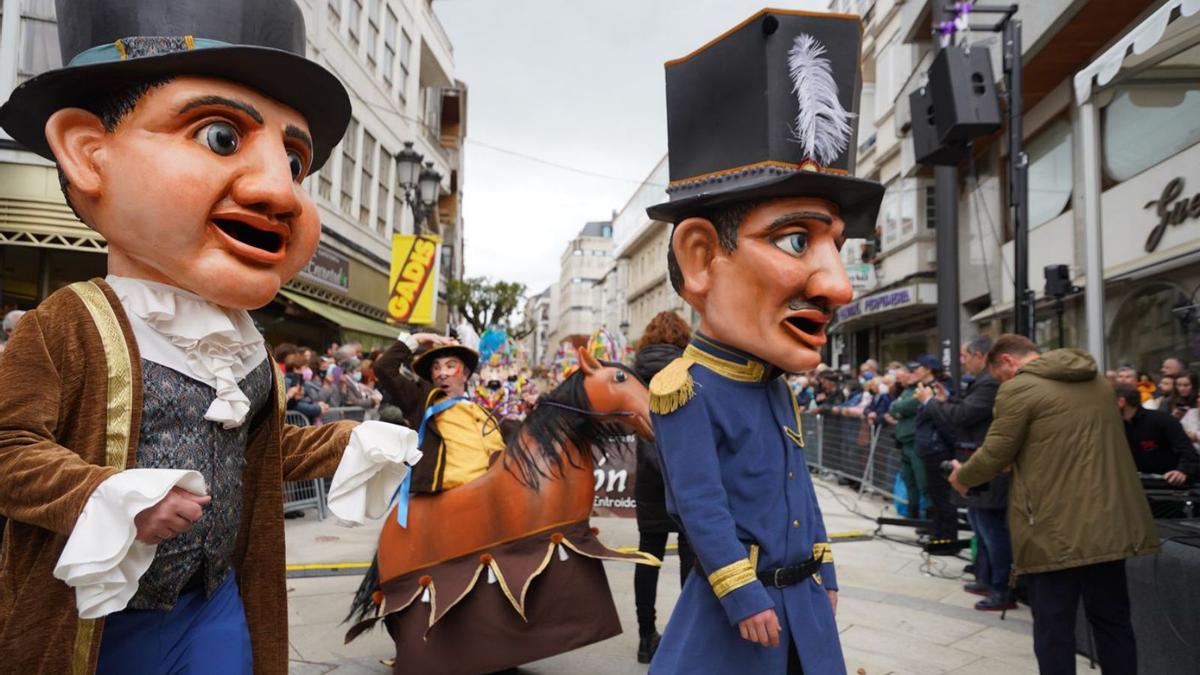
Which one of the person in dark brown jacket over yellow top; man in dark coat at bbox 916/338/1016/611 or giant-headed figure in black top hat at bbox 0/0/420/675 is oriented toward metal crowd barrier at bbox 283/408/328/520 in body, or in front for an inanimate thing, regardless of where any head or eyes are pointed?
the man in dark coat

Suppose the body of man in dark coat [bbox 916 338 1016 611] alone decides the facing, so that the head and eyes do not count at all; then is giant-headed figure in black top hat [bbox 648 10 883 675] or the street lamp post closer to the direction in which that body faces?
the street lamp post

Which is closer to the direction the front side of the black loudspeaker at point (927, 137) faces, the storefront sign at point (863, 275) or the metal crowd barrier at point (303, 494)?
the metal crowd barrier

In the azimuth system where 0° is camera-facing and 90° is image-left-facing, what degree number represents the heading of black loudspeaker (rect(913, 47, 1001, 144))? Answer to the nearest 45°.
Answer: approximately 135°

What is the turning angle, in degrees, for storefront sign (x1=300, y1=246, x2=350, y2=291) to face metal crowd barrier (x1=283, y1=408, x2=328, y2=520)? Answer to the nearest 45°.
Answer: approximately 45° to its right

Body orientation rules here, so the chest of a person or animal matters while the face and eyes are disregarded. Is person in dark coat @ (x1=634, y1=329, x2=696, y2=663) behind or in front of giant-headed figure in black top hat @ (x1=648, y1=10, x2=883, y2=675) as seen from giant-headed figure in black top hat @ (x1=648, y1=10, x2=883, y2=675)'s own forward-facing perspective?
behind

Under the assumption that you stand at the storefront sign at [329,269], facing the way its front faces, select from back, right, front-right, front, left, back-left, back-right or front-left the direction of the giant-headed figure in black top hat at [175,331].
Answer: front-right

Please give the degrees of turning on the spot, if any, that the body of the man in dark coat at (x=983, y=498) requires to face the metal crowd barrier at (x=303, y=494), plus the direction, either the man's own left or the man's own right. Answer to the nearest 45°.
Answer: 0° — they already face it

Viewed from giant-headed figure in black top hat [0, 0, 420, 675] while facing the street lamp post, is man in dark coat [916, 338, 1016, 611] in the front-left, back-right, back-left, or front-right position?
front-right

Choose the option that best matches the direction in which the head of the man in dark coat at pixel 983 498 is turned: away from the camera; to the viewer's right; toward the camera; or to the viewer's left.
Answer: to the viewer's left

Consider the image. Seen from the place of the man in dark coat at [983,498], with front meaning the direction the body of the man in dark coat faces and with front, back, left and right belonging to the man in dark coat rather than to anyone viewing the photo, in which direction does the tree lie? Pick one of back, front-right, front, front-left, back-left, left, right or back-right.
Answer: front-right

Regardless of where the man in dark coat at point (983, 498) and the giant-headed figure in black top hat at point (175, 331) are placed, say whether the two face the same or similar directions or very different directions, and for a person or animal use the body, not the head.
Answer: very different directions

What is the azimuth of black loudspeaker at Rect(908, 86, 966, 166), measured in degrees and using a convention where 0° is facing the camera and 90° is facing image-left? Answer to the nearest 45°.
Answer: approximately 90°

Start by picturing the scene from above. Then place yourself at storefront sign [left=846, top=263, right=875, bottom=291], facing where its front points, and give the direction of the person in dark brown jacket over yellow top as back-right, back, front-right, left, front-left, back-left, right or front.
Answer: front

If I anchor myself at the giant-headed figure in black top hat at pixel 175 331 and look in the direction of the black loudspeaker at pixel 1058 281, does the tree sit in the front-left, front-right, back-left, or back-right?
front-left

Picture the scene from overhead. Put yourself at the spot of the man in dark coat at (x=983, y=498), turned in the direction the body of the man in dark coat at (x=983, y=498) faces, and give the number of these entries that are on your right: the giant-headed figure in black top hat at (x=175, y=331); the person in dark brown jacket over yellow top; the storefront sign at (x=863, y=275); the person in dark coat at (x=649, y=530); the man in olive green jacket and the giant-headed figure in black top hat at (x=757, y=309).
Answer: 1
